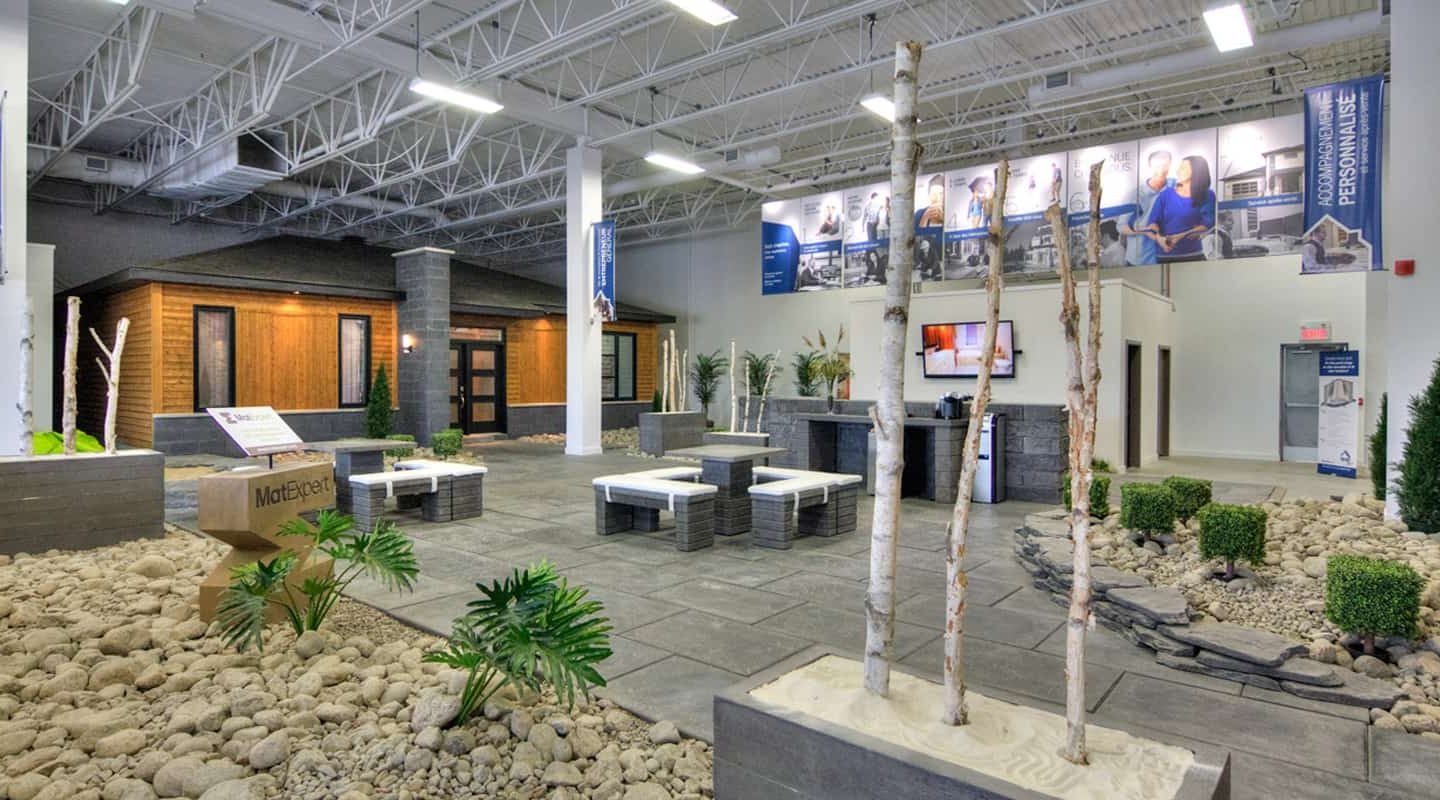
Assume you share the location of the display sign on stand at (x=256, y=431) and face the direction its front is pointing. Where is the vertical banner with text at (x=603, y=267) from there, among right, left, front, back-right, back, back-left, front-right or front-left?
left

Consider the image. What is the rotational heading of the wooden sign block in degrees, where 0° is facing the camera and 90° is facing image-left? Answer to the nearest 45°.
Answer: approximately 315°

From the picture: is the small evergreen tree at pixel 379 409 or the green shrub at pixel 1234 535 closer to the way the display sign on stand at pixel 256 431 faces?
the green shrub

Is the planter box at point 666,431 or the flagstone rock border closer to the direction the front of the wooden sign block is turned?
the flagstone rock border

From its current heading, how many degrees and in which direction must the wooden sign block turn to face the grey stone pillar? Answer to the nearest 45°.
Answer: approximately 135° to its left

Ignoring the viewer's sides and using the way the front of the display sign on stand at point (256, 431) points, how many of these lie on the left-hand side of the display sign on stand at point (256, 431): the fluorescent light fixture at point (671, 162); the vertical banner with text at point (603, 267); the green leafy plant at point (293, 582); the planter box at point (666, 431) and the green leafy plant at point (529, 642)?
3

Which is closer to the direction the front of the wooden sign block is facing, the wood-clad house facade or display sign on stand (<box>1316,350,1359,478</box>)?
the display sign on stand

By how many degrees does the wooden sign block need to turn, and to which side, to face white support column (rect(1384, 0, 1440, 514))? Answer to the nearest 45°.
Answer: approximately 45° to its left

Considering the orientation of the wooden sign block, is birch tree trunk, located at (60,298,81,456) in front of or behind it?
behind

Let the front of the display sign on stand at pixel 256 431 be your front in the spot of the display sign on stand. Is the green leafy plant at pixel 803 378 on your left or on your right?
on your left
